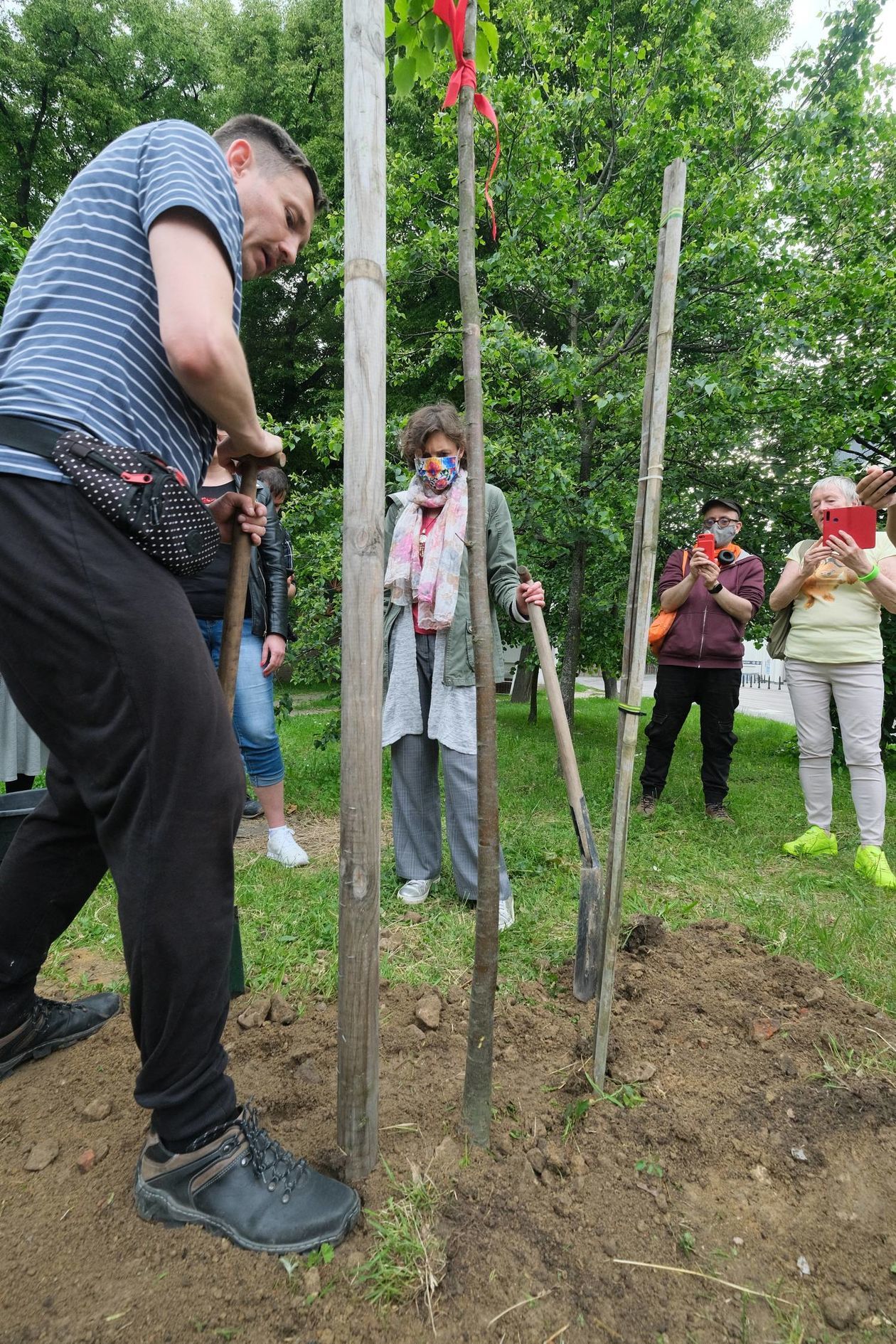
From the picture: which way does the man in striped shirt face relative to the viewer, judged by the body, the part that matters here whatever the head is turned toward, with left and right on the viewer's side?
facing to the right of the viewer

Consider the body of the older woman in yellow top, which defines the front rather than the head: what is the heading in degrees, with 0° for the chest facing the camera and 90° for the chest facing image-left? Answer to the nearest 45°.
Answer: approximately 0°

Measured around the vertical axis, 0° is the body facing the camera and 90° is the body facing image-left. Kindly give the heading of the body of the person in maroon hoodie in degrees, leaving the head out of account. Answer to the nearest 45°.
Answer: approximately 0°
